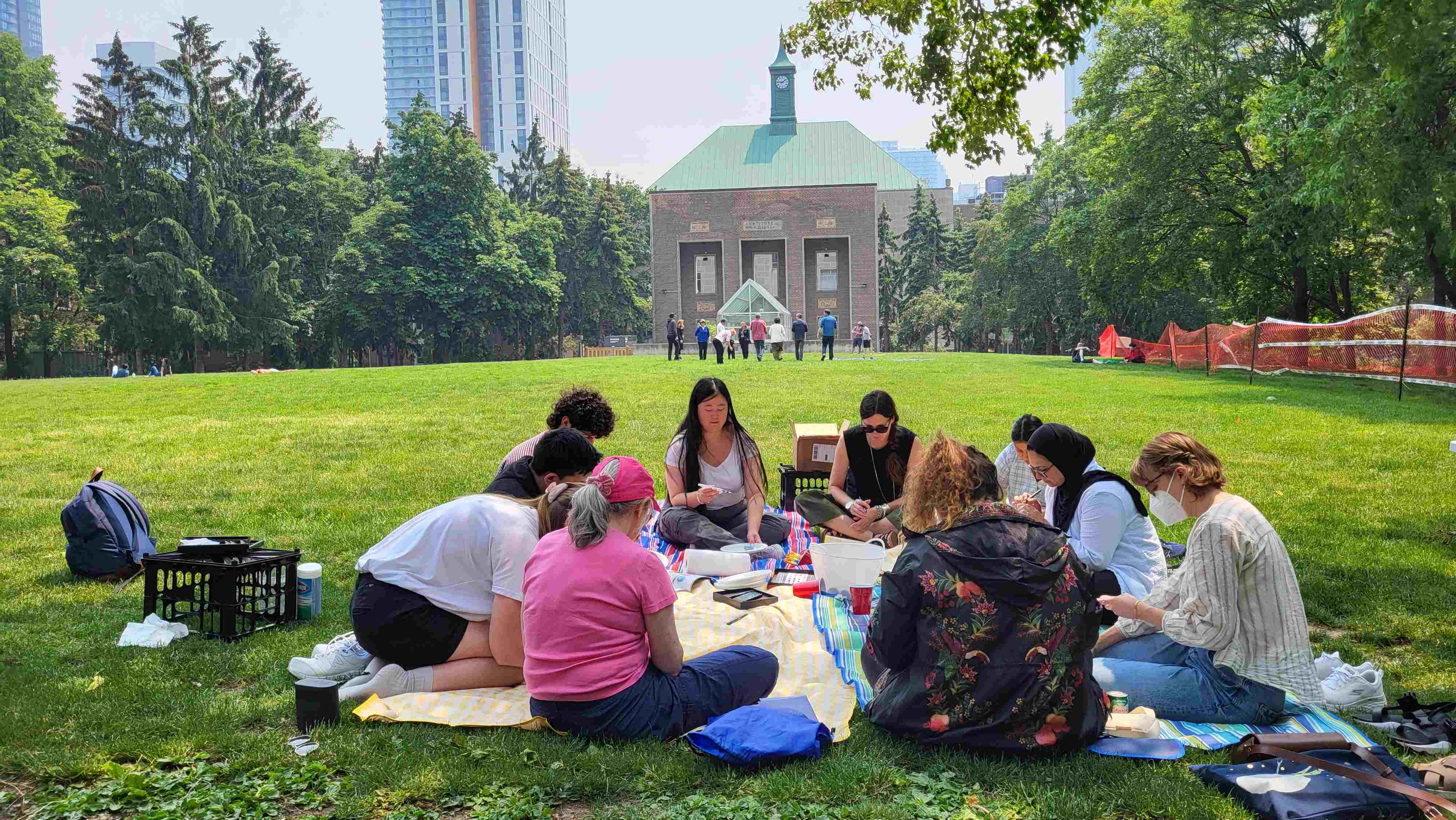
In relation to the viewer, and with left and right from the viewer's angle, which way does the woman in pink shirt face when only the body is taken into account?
facing away from the viewer and to the right of the viewer

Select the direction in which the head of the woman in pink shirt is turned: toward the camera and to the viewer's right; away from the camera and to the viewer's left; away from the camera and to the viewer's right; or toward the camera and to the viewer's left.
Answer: away from the camera and to the viewer's right

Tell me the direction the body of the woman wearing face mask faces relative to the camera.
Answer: to the viewer's left

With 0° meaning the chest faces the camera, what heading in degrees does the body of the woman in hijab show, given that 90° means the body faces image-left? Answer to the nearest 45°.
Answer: approximately 90°

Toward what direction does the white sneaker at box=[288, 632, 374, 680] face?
to the viewer's left
